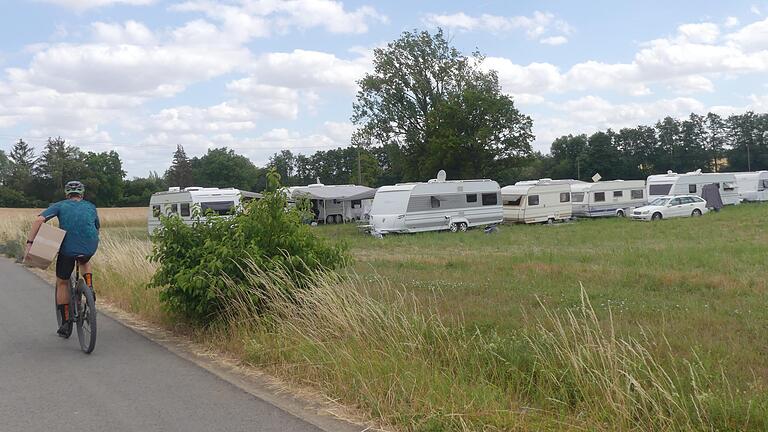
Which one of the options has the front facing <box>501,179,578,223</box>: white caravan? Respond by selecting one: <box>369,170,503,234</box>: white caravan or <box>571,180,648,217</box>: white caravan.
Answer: <box>571,180,648,217</box>: white caravan

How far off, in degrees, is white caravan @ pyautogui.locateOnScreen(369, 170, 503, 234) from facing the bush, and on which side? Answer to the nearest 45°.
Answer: approximately 45° to its left

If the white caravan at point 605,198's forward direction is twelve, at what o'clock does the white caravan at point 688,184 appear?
the white caravan at point 688,184 is roughly at 6 o'clock from the white caravan at point 605,198.

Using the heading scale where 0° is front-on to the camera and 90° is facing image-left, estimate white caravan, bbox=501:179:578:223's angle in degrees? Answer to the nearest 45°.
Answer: approximately 45°

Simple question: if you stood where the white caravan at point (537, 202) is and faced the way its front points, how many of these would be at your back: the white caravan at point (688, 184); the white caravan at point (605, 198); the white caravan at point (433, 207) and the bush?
2

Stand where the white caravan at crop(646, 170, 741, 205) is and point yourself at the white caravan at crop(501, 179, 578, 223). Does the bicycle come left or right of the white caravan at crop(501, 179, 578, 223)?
left

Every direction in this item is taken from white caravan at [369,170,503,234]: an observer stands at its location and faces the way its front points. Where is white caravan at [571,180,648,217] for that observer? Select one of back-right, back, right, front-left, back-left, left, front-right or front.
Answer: back

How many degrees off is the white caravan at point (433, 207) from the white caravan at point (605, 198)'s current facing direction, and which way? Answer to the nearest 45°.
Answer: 0° — it already faces it

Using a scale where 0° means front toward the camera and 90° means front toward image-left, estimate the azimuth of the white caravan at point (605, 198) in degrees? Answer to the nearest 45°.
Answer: approximately 45°

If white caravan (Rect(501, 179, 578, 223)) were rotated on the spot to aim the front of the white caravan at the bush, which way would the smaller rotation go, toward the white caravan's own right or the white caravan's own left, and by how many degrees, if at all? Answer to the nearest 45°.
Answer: approximately 45° to the white caravan's own left

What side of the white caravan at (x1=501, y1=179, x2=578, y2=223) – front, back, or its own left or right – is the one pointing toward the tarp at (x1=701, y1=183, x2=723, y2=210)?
back
